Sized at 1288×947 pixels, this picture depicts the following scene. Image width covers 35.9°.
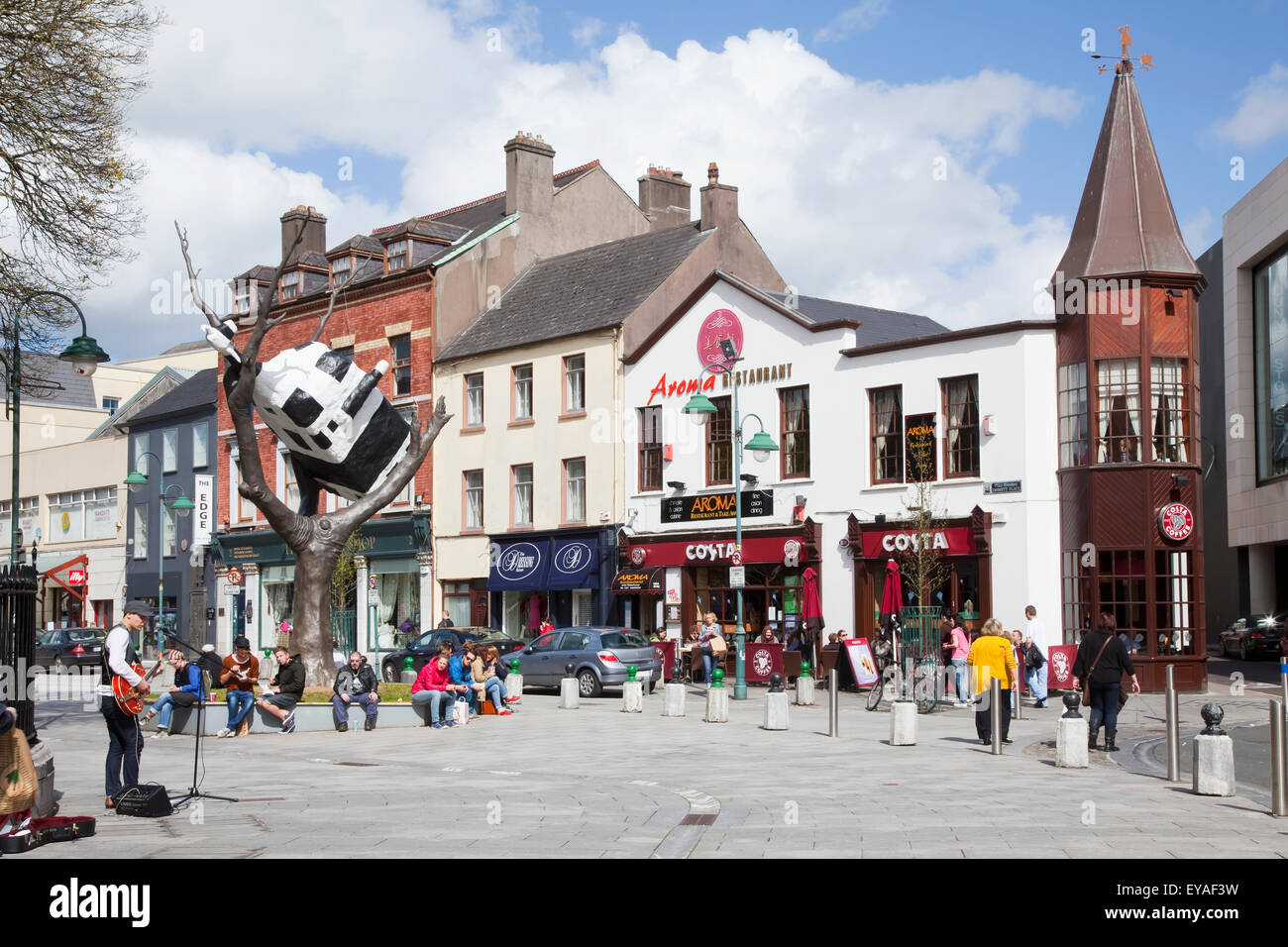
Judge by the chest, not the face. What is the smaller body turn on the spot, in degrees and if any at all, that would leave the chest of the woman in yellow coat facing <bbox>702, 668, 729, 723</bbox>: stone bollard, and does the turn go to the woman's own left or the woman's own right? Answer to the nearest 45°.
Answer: approximately 45° to the woman's own left

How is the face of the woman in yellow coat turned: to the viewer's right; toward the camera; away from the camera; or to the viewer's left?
away from the camera

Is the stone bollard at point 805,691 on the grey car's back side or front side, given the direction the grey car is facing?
on the back side

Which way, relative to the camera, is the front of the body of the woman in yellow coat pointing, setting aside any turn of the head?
away from the camera

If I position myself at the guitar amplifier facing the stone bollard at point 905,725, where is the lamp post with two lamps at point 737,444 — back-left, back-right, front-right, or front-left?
front-left

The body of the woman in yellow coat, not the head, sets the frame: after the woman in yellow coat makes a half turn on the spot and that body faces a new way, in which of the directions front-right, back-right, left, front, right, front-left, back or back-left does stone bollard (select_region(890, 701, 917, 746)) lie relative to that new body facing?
right

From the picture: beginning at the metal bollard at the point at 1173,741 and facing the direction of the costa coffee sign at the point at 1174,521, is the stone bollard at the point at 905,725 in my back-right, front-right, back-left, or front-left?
front-left

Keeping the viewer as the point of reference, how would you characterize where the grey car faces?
facing away from the viewer and to the left of the viewer
